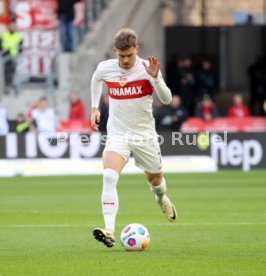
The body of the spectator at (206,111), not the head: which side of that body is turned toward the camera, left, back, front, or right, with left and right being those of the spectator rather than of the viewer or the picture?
front

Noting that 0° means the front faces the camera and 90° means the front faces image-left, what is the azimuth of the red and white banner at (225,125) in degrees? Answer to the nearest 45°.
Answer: approximately 0°

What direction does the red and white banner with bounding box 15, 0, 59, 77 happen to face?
toward the camera

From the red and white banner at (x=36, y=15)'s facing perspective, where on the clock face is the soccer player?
The soccer player is roughly at 12 o'clock from the red and white banner.

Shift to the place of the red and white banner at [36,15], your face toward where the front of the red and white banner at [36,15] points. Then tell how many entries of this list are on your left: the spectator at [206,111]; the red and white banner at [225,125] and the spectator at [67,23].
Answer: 3

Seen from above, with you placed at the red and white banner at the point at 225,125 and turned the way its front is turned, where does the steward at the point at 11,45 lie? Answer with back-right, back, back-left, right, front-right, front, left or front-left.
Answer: right
